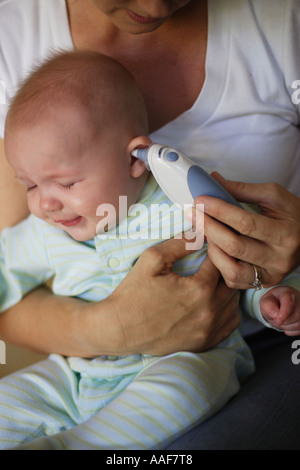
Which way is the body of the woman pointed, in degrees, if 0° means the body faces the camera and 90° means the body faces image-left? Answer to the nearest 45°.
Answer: approximately 0°

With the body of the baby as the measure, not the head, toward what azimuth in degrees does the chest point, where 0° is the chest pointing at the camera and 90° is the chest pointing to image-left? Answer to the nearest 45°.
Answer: approximately 45°
